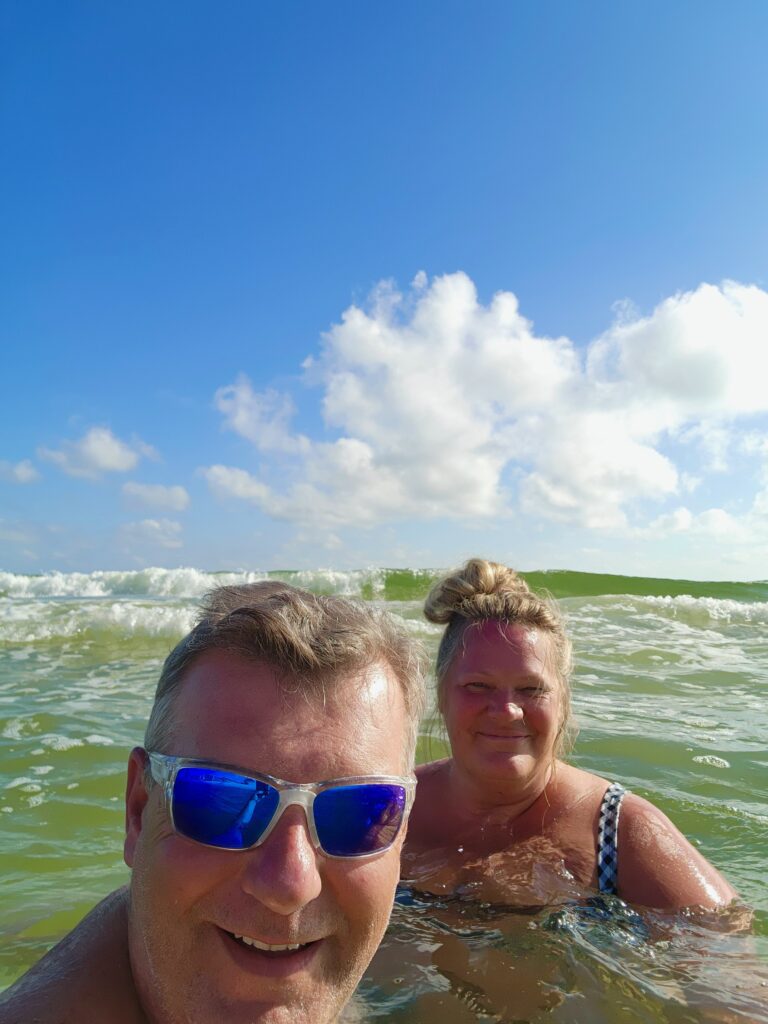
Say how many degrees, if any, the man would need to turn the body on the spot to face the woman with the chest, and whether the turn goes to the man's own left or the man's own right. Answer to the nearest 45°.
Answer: approximately 135° to the man's own left

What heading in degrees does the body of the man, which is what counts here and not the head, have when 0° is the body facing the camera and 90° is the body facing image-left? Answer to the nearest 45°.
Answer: approximately 0°
